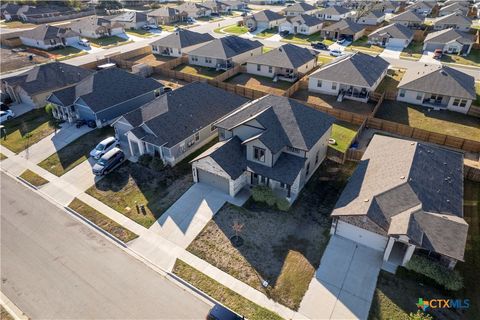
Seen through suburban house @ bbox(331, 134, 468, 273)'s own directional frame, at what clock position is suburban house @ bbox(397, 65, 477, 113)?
suburban house @ bbox(397, 65, 477, 113) is roughly at 6 o'clock from suburban house @ bbox(331, 134, 468, 273).

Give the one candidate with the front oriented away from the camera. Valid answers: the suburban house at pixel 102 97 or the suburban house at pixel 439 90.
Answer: the suburban house at pixel 439 90

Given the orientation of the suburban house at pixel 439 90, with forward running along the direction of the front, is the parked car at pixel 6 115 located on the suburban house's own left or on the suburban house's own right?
on the suburban house's own left

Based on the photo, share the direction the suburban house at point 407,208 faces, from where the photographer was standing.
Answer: facing the viewer

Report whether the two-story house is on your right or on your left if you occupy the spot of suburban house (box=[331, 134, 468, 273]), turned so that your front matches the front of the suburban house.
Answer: on your right

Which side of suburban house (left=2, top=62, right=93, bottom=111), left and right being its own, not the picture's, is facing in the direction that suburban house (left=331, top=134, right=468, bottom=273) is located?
left

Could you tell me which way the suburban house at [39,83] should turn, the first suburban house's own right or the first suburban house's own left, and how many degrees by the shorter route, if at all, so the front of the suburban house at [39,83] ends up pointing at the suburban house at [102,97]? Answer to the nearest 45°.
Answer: approximately 90° to the first suburban house's own left

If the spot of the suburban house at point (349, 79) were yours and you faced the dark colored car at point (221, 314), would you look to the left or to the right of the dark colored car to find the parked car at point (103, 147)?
right

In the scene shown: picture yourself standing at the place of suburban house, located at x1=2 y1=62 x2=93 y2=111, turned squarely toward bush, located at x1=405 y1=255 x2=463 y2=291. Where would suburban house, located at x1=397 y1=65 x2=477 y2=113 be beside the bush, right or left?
left

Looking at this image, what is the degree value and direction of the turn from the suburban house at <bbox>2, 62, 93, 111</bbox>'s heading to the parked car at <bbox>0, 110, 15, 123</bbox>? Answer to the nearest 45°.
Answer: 0° — it already faces it

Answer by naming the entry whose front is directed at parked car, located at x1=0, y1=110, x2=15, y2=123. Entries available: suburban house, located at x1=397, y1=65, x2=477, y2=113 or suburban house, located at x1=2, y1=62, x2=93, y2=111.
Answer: suburban house, located at x1=2, y1=62, x2=93, y2=111

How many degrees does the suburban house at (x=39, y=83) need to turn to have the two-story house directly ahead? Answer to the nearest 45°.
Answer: approximately 90° to its left

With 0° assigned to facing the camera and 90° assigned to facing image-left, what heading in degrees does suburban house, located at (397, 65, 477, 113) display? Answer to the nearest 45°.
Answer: approximately 180°

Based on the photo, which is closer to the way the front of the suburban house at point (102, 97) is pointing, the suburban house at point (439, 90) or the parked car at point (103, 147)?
the parked car

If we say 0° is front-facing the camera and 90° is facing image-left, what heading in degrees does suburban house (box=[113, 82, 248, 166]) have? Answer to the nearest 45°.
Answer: approximately 45°
